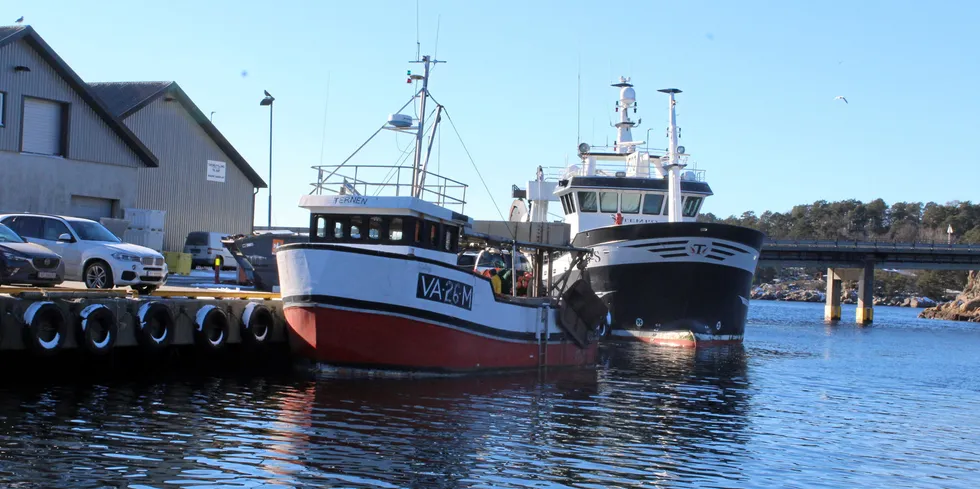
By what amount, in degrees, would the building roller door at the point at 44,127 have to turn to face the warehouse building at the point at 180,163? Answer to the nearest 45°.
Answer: approximately 90° to its left

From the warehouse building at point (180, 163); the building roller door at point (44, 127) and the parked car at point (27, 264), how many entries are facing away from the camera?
0

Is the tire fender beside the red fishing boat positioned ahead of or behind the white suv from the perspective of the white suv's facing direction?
ahead

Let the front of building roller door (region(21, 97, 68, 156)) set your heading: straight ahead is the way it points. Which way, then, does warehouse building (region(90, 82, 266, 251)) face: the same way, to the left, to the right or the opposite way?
the same way

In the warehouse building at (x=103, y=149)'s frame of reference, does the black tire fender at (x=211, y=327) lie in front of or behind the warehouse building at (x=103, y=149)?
in front

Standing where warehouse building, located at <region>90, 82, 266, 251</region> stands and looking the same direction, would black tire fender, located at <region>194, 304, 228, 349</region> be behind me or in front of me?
in front

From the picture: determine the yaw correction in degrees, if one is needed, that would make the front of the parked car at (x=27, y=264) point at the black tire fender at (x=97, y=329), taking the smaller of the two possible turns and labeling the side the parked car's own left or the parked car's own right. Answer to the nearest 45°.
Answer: approximately 45° to the parked car's own right

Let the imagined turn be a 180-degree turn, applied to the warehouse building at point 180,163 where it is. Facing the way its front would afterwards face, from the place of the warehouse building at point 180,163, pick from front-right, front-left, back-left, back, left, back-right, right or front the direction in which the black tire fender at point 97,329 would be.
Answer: back-left

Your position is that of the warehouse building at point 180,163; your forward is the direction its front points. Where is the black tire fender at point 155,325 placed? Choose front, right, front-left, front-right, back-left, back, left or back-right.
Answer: front-right

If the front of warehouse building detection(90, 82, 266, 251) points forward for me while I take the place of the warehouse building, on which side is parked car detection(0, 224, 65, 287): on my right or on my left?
on my right

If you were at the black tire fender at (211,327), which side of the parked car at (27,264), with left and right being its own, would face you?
front

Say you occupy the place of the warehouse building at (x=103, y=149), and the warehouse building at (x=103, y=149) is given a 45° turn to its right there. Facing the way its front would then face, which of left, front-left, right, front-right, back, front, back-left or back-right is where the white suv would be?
front

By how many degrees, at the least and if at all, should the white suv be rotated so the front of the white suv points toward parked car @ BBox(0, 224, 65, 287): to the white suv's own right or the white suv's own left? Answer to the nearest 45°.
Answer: approximately 90° to the white suv's own right

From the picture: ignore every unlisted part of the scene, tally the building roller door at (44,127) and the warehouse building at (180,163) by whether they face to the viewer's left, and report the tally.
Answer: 0

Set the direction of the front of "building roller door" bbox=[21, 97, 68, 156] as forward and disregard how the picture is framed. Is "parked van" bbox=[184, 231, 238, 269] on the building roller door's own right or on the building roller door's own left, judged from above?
on the building roller door's own left

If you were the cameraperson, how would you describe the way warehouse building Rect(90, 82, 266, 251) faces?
facing the viewer and to the right of the viewer

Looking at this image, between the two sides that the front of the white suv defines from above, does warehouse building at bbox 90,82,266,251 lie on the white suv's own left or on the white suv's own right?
on the white suv's own left

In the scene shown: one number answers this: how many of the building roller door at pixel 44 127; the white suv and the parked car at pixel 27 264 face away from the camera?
0
